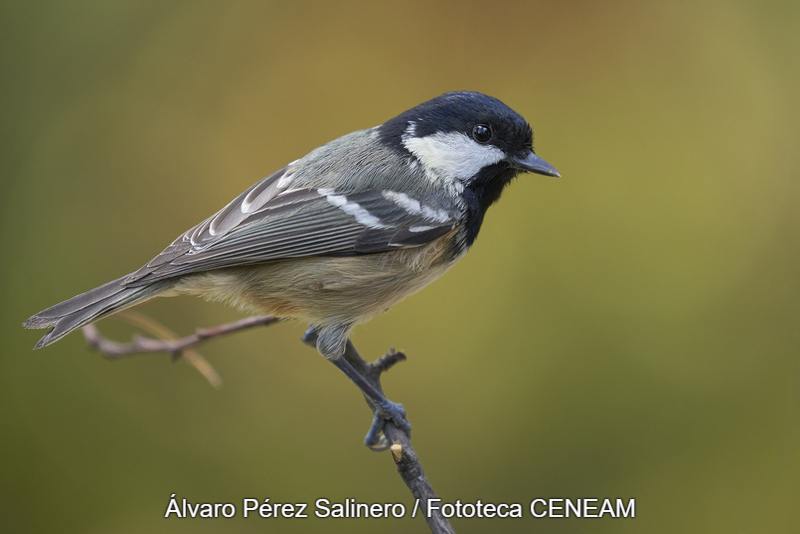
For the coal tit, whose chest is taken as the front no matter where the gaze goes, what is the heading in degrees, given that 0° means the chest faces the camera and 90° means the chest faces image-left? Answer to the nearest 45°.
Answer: approximately 270°
